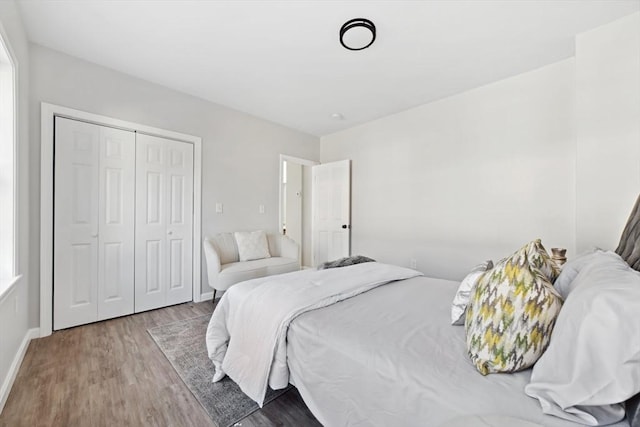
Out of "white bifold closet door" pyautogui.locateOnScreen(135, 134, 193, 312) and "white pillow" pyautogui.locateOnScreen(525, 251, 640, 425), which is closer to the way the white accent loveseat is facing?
the white pillow

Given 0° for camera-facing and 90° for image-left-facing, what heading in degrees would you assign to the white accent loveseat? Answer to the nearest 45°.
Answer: approximately 315°

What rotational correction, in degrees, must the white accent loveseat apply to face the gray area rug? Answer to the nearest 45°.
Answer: approximately 45° to its right

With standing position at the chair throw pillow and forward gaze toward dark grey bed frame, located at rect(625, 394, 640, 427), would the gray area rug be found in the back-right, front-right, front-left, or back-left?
front-right

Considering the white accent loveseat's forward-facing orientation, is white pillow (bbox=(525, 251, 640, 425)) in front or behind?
in front

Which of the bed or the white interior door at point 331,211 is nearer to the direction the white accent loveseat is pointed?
the bed

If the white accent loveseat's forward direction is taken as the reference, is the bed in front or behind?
in front

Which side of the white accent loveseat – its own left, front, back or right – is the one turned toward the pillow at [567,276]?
front

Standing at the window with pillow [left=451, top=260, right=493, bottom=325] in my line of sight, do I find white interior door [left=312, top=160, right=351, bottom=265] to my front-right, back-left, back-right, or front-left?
front-left

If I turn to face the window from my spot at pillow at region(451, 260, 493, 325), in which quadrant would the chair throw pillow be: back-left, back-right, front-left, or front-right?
front-right
